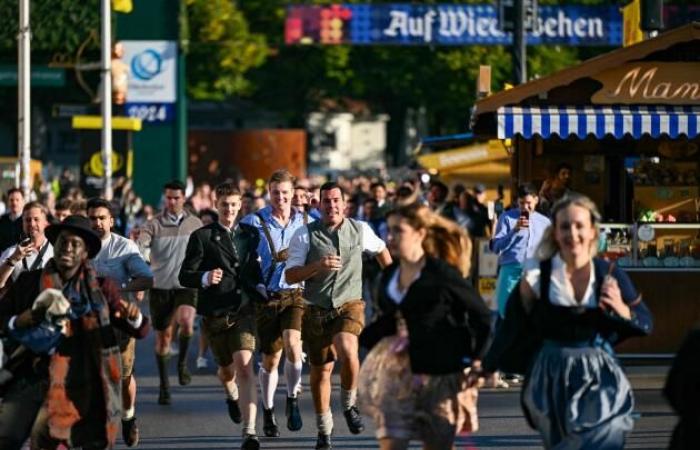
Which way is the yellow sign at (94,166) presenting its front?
toward the camera

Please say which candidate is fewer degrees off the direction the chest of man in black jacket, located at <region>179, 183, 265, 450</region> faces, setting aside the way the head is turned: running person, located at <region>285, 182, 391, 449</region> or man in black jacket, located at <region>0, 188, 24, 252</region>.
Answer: the running person

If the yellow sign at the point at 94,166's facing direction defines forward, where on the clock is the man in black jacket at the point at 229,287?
The man in black jacket is roughly at 12 o'clock from the yellow sign.

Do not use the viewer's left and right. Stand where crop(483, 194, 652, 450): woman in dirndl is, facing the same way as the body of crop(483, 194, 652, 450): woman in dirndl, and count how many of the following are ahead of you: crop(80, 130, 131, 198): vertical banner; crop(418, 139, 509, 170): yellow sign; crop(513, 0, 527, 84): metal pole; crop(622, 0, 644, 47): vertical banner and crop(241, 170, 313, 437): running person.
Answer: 0

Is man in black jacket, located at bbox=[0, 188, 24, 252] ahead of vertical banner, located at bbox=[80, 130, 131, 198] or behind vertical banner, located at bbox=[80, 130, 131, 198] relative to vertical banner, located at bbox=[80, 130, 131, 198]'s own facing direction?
ahead

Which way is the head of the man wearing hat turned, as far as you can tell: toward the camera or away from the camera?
toward the camera

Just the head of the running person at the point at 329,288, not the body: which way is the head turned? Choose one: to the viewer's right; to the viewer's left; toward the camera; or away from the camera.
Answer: toward the camera

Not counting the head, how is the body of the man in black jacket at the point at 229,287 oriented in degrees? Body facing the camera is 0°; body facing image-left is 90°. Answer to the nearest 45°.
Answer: approximately 0°

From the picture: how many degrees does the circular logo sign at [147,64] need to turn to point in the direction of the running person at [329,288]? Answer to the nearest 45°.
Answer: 0° — it already faces them

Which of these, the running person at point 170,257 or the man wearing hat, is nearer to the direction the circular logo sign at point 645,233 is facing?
the man wearing hat

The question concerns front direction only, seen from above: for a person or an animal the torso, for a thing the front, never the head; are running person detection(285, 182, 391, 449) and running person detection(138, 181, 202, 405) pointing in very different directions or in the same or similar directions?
same or similar directions

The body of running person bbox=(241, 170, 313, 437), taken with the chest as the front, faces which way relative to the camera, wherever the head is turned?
toward the camera

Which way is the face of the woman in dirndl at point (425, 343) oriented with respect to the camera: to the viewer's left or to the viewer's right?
to the viewer's left

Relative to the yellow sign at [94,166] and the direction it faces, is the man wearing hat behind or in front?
in front

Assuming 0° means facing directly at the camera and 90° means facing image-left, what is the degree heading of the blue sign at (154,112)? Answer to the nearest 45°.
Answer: approximately 0°
